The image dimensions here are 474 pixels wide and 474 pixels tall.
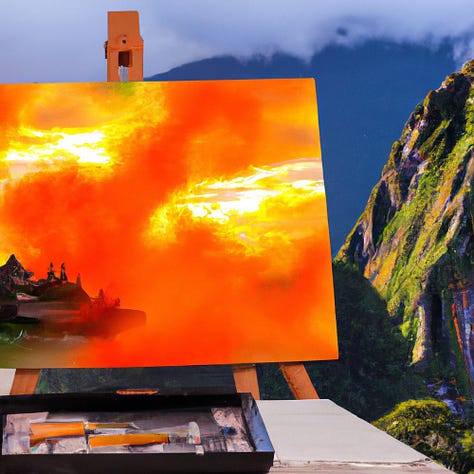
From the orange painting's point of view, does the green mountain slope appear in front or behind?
behind

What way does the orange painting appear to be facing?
toward the camera

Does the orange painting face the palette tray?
yes

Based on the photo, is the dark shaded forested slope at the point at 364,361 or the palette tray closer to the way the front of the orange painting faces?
the palette tray

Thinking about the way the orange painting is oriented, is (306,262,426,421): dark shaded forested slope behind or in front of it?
behind

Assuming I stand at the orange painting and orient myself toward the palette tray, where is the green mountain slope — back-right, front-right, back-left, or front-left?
back-left
